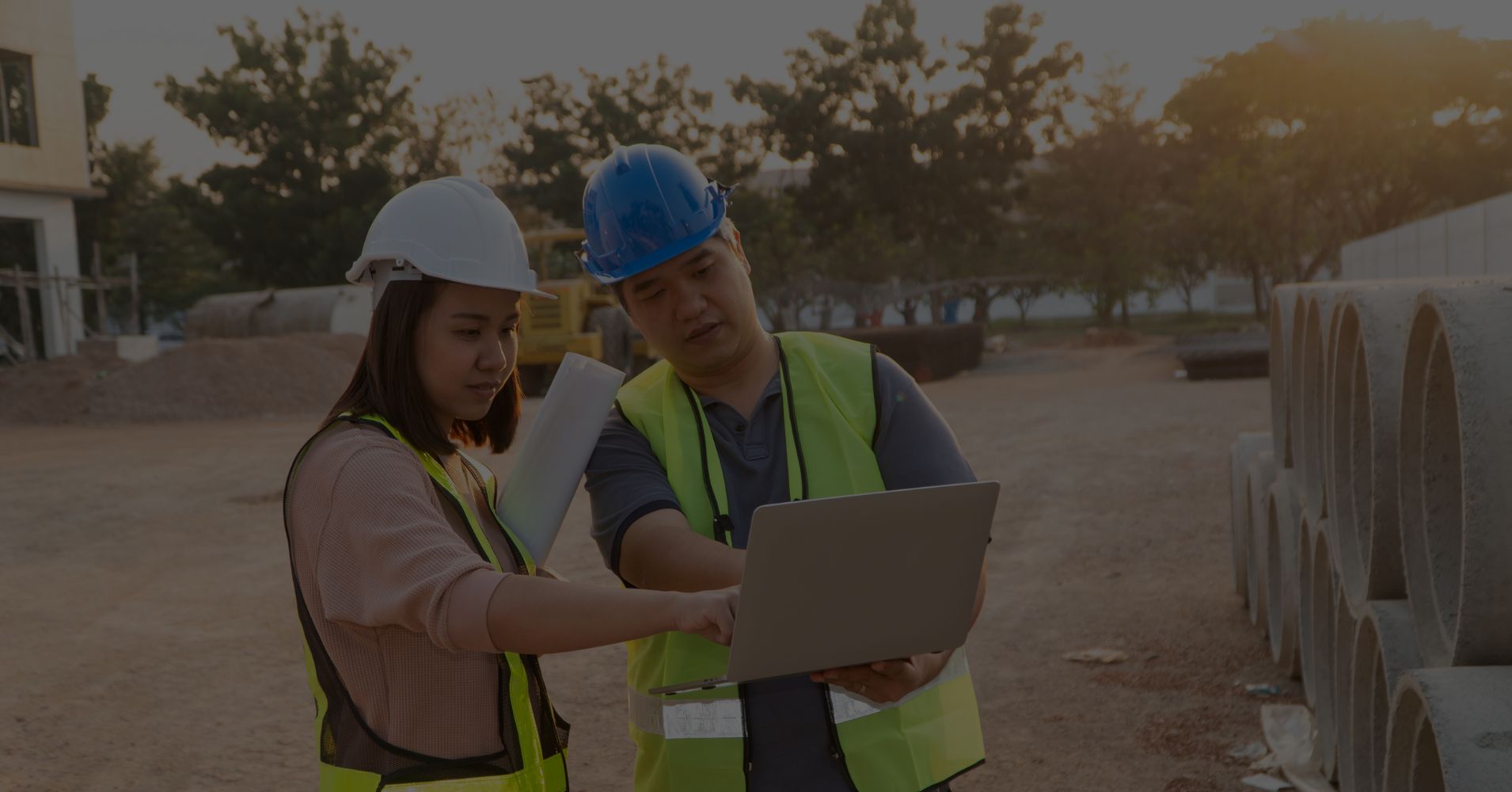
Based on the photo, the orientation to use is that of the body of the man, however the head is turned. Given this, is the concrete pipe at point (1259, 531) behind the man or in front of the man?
behind

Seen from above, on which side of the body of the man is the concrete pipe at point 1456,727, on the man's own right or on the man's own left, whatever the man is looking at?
on the man's own left

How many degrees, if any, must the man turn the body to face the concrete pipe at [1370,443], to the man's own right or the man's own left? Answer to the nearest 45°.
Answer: approximately 135° to the man's own left

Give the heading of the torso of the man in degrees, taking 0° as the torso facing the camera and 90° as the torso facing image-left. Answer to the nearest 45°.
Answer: approximately 0°

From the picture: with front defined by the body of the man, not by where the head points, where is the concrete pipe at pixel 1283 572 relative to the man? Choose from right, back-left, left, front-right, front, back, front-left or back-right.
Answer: back-left

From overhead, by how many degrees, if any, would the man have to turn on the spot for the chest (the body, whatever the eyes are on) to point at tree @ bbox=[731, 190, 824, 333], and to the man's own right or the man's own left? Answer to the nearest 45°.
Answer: approximately 180°

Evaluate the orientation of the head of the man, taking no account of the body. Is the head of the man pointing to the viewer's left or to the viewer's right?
to the viewer's left

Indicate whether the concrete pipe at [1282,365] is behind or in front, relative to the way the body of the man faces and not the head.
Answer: behind

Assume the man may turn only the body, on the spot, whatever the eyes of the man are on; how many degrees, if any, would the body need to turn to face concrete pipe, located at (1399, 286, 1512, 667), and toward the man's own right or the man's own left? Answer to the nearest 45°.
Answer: approximately 90° to the man's own left

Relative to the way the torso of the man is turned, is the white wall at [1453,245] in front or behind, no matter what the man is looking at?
behind

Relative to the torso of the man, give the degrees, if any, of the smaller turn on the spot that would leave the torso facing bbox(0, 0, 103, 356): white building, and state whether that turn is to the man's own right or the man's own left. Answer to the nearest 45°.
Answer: approximately 135° to the man's own right

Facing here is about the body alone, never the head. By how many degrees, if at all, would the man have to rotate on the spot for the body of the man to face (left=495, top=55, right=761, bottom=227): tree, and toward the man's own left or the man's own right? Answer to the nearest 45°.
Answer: approximately 180°

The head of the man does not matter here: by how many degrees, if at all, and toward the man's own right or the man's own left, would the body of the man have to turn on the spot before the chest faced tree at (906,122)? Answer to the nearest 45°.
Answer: approximately 180°
